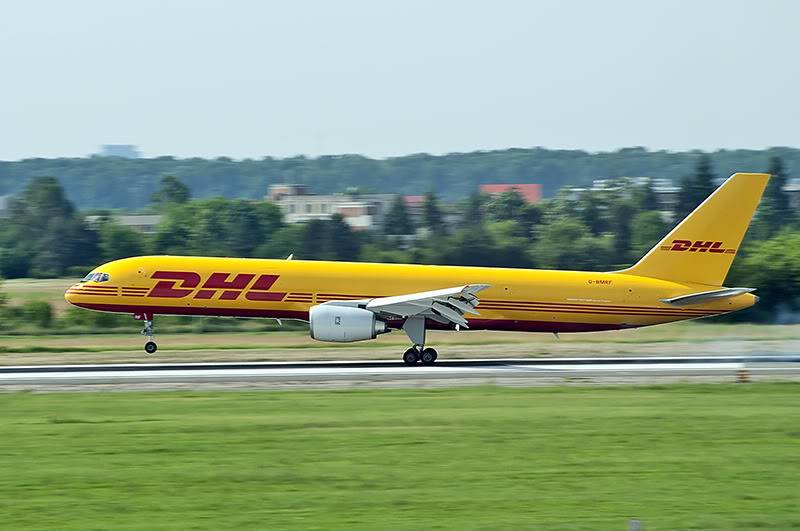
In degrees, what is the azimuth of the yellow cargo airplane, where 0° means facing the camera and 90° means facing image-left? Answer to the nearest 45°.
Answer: approximately 90°
